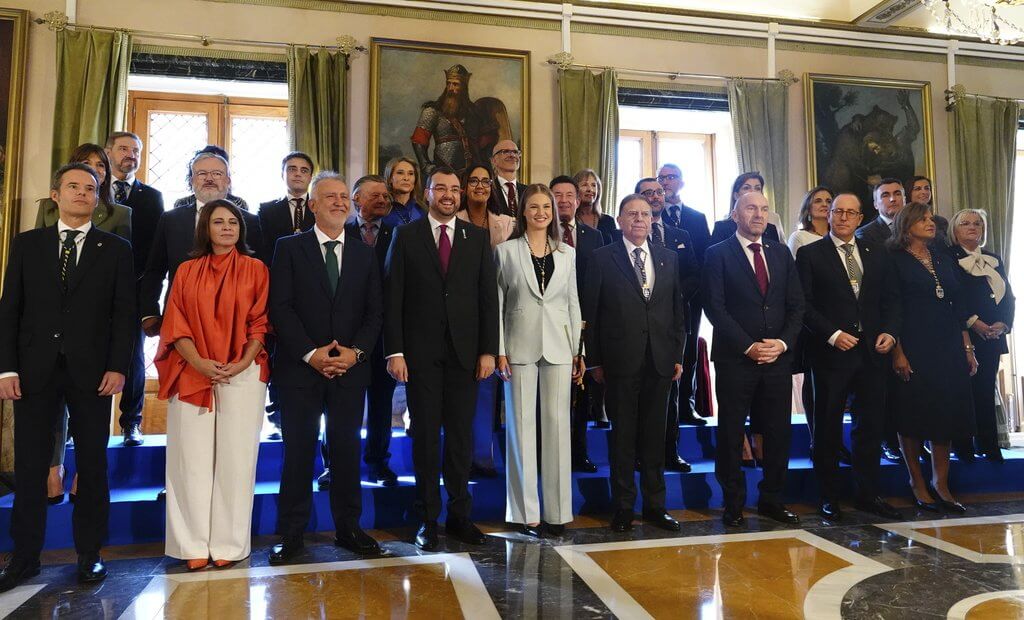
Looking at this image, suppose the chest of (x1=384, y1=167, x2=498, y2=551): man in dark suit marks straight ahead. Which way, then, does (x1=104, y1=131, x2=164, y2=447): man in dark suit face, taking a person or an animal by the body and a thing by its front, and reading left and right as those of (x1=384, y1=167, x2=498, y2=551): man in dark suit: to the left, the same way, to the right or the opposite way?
the same way

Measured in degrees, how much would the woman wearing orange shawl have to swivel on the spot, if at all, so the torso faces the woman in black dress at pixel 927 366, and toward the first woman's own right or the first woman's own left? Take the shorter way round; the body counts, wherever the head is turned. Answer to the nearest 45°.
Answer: approximately 90° to the first woman's own left

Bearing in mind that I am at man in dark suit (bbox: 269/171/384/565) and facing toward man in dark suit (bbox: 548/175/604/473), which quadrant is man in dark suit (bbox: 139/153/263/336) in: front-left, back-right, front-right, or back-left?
back-left

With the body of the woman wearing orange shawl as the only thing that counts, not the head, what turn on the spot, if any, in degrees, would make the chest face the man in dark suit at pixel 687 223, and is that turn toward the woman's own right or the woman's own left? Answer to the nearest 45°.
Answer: approximately 90° to the woman's own left

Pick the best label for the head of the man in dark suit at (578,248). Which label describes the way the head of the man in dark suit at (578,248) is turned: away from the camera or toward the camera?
toward the camera

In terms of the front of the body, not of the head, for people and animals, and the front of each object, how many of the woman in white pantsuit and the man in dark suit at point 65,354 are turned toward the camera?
2

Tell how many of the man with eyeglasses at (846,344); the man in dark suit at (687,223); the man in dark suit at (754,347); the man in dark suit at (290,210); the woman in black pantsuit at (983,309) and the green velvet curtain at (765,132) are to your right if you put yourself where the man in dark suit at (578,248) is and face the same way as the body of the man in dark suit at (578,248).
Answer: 1

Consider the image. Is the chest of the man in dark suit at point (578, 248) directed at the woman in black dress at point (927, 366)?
no

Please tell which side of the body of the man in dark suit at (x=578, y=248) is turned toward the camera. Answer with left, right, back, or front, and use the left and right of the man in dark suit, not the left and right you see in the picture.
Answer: front

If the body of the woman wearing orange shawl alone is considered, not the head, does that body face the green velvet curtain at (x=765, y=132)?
no

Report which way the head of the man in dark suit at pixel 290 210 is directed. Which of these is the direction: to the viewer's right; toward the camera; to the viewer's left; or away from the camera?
toward the camera

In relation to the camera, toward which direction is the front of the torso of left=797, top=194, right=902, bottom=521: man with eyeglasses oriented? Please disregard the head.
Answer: toward the camera

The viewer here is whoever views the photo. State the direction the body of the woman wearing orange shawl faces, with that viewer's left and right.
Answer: facing the viewer

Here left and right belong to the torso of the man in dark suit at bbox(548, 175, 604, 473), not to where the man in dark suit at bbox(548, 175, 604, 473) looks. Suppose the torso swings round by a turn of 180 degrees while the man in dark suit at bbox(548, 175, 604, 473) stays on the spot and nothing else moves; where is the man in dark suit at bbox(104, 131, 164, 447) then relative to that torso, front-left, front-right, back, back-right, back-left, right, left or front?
left

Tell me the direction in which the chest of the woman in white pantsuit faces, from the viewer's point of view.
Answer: toward the camera

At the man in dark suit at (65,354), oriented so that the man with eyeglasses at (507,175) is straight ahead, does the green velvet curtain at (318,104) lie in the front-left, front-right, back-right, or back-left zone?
front-left
